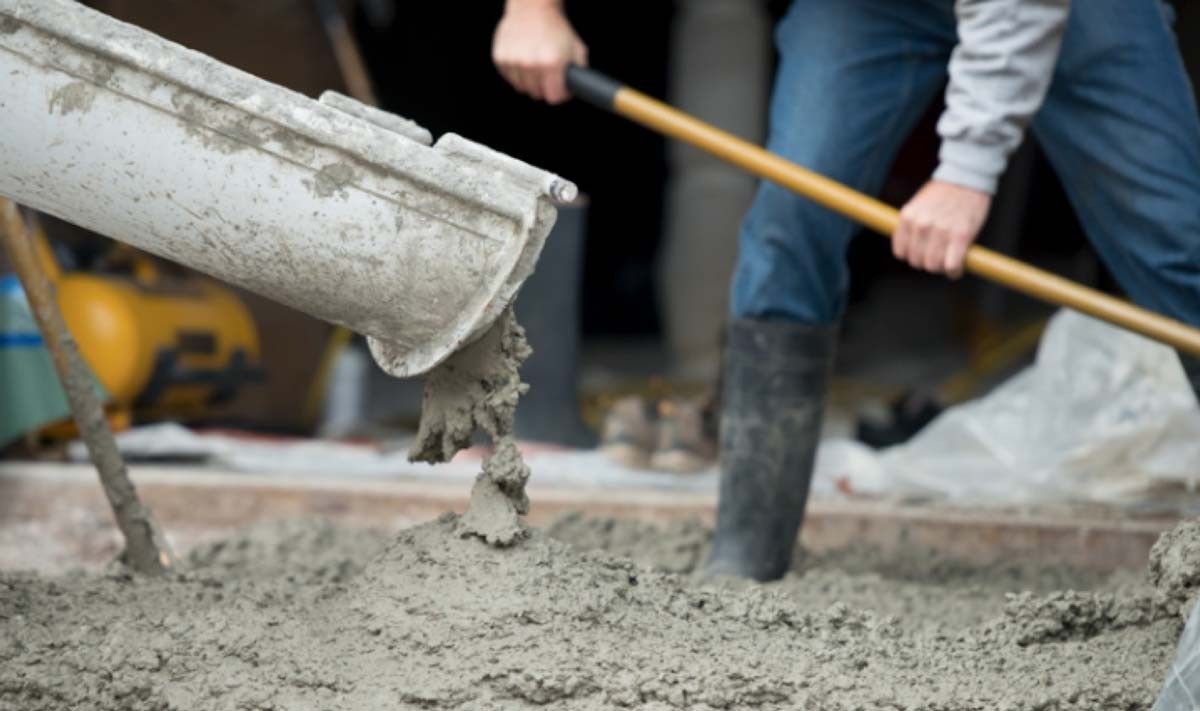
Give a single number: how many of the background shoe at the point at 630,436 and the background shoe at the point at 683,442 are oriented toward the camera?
2

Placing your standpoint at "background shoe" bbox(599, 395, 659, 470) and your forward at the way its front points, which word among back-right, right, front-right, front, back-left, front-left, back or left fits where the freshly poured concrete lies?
front

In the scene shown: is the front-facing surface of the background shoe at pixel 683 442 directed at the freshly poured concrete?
yes

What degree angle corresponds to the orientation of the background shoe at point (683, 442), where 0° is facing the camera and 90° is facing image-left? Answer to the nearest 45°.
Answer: approximately 0°

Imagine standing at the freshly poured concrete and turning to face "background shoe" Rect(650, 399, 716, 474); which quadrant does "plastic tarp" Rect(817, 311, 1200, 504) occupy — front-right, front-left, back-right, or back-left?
front-right

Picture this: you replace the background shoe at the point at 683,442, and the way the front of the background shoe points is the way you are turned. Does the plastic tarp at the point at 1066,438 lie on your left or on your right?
on your left

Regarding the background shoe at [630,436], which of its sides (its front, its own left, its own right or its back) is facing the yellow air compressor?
right

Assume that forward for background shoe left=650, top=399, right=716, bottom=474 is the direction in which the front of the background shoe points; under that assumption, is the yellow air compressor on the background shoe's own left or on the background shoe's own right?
on the background shoe's own right

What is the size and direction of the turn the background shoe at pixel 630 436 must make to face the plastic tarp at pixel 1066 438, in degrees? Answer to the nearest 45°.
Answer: approximately 45° to its left

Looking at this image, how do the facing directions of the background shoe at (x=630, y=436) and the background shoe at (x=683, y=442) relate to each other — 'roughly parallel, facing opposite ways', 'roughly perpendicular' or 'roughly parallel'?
roughly parallel

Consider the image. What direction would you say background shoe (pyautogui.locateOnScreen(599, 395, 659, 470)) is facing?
toward the camera
